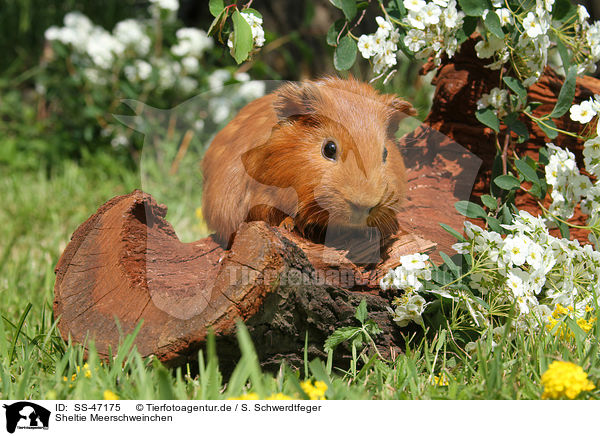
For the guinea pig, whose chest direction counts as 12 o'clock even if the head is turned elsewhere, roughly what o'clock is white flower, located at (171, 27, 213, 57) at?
The white flower is roughly at 7 o'clock from the guinea pig.

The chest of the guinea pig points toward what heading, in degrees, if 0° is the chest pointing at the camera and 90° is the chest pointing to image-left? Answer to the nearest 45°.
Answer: approximately 315°

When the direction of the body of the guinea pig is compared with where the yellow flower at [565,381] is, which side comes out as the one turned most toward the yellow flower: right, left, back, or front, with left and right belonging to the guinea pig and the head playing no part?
front

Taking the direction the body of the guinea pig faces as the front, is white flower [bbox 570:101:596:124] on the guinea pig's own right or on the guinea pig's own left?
on the guinea pig's own left
